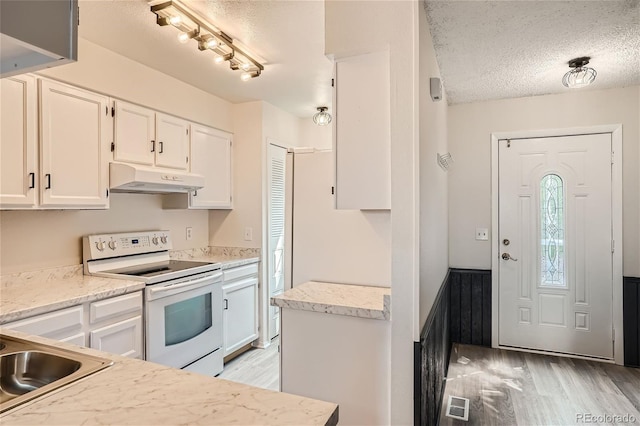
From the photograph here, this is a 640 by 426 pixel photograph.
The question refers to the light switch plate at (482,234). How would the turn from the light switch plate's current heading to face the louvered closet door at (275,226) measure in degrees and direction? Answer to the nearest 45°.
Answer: approximately 90° to its right

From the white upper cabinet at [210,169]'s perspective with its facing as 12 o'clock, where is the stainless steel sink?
The stainless steel sink is roughly at 2 o'clock from the white upper cabinet.

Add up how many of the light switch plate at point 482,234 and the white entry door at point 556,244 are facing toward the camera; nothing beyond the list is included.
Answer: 2

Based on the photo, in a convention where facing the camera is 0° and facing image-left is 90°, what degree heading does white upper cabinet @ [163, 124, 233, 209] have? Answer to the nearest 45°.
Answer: approximately 315°

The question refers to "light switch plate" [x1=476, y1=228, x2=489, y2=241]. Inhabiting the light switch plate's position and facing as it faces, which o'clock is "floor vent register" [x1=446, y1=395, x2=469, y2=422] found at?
The floor vent register is roughly at 12 o'clock from the light switch plate.

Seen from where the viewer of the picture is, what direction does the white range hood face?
facing the viewer and to the right of the viewer

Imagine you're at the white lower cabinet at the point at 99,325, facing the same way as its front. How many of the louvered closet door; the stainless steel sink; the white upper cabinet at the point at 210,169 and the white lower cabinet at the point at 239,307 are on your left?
3
